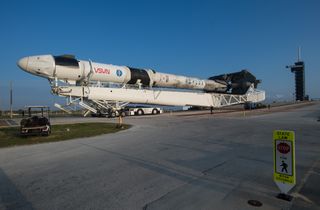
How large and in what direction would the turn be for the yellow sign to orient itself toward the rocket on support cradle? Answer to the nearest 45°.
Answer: approximately 135° to its right

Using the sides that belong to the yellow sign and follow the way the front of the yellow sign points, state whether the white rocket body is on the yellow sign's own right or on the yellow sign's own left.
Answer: on the yellow sign's own right

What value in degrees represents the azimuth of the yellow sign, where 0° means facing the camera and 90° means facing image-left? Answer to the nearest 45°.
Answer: approximately 0°
